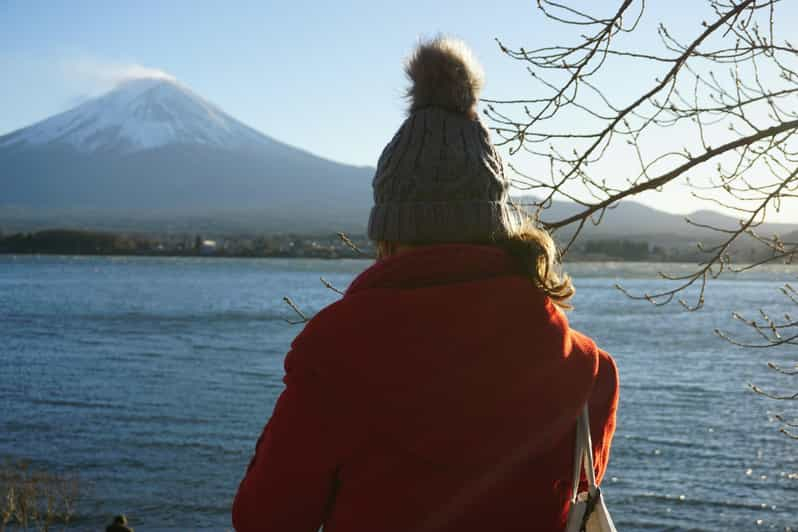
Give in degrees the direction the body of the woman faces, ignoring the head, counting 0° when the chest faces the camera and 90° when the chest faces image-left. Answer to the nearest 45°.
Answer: approximately 180°

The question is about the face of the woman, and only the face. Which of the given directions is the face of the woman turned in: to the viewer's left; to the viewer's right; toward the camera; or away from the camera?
away from the camera
